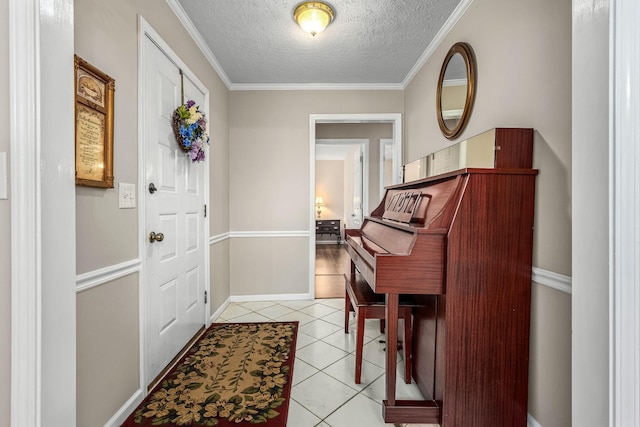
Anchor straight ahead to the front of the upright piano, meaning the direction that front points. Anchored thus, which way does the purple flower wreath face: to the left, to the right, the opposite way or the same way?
the opposite way

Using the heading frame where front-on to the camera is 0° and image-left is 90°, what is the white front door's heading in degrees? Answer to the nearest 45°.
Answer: approximately 315°

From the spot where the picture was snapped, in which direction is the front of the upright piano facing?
facing to the left of the viewer

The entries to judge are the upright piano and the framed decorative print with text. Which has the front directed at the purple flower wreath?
the upright piano

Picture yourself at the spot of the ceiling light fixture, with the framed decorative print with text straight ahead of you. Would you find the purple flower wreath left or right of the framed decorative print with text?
right

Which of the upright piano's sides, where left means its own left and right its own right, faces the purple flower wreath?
front

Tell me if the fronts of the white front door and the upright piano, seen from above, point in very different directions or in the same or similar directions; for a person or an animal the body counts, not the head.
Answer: very different directions

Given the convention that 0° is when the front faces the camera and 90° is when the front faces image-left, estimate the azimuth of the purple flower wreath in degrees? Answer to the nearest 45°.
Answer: approximately 315°

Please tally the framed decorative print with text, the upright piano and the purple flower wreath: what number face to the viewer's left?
1

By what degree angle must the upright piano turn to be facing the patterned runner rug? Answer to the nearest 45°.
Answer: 0° — it already faces it

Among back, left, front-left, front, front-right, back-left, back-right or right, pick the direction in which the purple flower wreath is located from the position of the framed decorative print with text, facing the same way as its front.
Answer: left

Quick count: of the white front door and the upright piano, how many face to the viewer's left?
1
